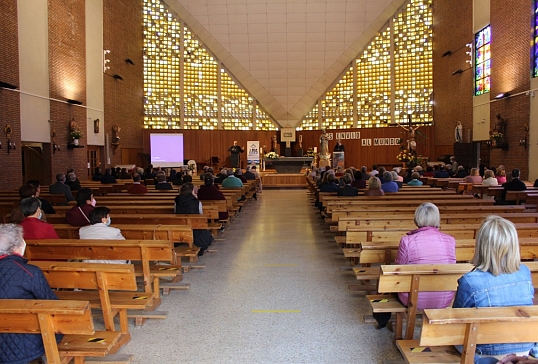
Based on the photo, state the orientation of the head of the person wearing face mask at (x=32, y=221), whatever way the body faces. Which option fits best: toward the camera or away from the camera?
away from the camera

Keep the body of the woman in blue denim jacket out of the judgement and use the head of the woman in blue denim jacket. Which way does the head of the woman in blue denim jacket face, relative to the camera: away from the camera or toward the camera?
away from the camera

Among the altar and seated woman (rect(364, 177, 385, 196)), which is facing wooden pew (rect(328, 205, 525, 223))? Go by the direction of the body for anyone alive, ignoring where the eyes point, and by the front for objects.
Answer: the altar

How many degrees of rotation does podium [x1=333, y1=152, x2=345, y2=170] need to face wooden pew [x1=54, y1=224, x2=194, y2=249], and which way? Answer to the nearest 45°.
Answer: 0° — it already faces it

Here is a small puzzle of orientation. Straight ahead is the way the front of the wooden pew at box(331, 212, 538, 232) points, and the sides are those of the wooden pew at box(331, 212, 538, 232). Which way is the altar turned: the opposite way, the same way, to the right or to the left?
the opposite way

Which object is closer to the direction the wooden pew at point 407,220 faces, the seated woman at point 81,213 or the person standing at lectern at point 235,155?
the person standing at lectern

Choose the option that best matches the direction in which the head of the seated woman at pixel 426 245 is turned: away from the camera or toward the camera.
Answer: away from the camera

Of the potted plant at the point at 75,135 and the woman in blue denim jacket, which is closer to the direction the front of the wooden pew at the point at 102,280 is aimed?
the potted plant

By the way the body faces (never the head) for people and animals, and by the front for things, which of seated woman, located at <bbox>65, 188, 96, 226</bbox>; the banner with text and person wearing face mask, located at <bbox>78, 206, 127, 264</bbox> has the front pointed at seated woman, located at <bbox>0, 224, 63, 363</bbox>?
the banner with text

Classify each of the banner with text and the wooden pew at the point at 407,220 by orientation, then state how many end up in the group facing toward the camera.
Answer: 1

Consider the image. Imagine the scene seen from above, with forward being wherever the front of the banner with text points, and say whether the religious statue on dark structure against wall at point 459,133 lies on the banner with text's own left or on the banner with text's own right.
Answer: on the banner with text's own left
